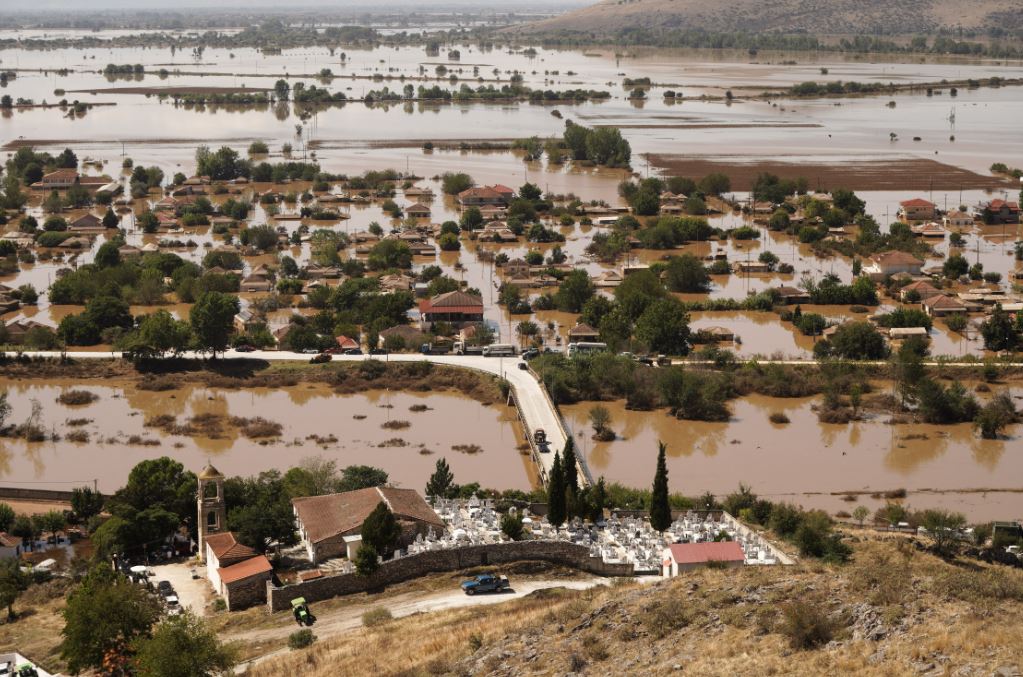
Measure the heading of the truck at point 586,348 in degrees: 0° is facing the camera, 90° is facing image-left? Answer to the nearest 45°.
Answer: approximately 90°

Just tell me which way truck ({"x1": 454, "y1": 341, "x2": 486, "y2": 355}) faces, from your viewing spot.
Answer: facing to the left of the viewer

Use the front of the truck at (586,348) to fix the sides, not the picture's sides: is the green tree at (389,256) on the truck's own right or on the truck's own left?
on the truck's own right

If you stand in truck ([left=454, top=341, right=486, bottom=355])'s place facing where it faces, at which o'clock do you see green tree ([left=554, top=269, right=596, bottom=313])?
The green tree is roughly at 4 o'clock from the truck.

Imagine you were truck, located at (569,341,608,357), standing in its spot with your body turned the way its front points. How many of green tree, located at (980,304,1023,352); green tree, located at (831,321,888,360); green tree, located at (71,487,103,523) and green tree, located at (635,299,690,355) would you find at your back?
3

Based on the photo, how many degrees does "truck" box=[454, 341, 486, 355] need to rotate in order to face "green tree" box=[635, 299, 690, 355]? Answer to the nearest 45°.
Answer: approximately 180°
